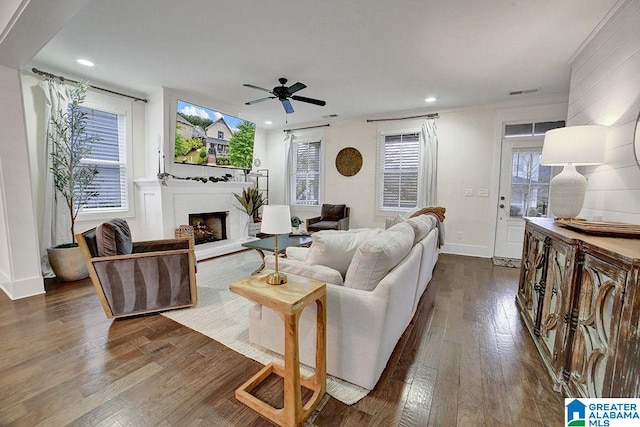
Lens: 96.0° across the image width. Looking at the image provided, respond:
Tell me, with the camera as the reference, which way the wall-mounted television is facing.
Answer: facing the viewer and to the right of the viewer

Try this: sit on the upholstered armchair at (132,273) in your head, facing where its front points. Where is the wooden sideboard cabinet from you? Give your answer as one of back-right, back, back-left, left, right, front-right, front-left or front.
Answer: front-right

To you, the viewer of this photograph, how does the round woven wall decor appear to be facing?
facing the viewer

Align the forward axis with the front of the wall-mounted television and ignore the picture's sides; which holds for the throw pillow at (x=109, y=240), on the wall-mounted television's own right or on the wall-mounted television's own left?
on the wall-mounted television's own right

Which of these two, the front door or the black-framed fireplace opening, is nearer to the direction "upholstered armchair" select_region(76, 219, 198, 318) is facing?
the front door

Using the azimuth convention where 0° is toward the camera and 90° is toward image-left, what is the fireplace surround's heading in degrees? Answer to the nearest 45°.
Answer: approximately 315°

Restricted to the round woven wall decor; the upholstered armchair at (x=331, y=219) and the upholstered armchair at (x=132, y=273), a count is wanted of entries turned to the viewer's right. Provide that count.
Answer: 1

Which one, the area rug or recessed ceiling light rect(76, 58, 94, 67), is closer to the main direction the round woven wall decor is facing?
the area rug

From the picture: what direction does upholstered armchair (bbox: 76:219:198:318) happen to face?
to the viewer's right

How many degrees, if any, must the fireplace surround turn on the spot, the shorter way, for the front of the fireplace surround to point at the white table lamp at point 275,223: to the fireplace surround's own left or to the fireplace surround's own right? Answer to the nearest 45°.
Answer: approximately 45° to the fireplace surround's own right

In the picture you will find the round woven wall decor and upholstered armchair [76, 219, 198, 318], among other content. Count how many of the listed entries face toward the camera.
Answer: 1

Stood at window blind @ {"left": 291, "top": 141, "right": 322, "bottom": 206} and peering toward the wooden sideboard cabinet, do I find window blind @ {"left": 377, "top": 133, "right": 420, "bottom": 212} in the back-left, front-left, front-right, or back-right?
front-left

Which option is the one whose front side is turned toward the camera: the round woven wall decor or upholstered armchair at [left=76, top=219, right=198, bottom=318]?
the round woven wall decor

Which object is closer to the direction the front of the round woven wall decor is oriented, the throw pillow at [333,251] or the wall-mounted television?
the throw pillow

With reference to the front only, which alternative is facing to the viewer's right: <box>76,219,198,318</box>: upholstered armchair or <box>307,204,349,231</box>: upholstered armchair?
<box>76,219,198,318</box>: upholstered armchair

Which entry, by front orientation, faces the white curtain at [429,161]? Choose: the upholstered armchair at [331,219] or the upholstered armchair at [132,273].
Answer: the upholstered armchair at [132,273]
